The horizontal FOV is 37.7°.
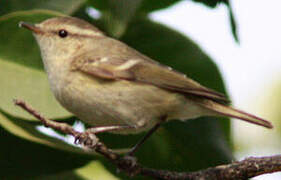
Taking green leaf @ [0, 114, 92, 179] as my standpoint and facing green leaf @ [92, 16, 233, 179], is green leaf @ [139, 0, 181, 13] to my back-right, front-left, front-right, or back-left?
front-left

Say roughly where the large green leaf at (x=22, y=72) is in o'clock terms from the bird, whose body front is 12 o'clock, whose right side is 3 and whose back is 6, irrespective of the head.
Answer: The large green leaf is roughly at 12 o'clock from the bird.

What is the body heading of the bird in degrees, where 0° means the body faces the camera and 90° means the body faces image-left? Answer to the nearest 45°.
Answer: approximately 90°

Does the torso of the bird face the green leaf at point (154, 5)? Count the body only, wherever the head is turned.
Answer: no

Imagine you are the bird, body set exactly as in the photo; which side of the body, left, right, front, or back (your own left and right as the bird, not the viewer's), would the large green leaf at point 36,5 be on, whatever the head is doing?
front
